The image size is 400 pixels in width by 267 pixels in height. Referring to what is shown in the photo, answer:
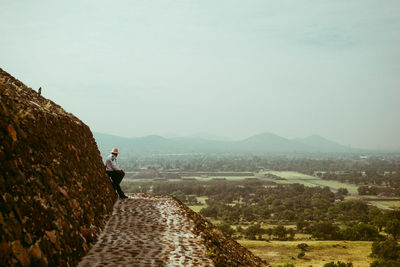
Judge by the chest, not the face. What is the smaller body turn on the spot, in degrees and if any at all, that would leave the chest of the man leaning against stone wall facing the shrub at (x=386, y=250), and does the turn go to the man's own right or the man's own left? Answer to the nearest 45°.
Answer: approximately 45° to the man's own left

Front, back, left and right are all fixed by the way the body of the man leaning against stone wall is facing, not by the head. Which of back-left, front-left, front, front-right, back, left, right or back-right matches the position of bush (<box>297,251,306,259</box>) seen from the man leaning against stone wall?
front-left

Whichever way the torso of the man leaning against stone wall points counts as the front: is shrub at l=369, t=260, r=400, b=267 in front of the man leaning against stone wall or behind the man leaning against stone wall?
in front

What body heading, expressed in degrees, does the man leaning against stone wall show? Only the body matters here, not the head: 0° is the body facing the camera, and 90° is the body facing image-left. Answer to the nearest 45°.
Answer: approximately 270°

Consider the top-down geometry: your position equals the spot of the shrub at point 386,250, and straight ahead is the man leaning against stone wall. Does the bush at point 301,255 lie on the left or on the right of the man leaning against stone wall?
right
